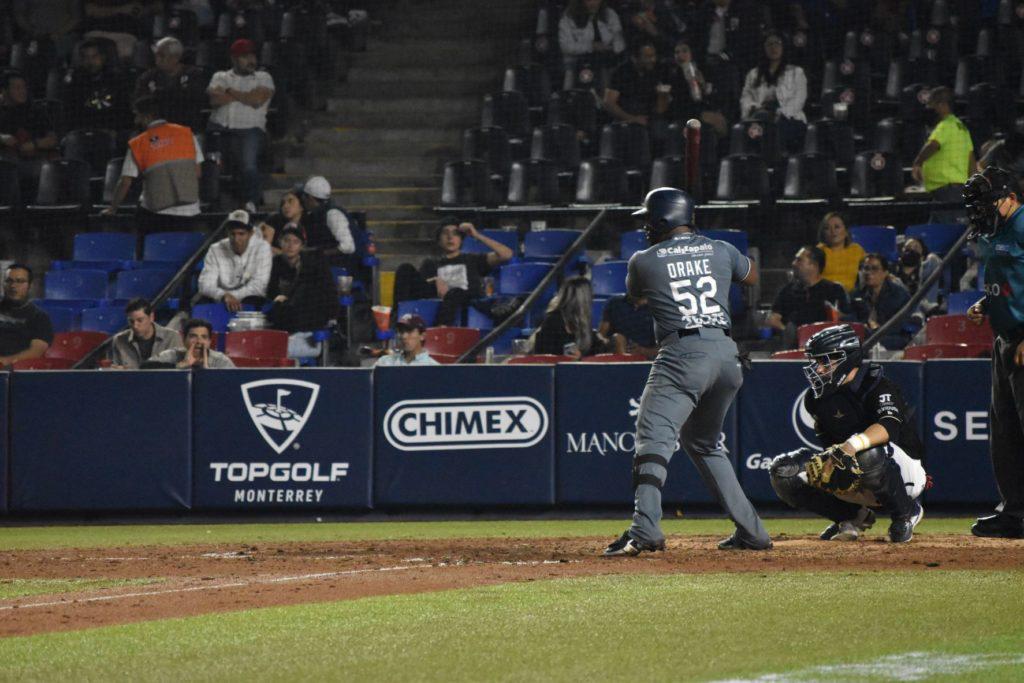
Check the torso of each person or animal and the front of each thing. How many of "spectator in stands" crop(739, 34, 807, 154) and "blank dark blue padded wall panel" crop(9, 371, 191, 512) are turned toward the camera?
2

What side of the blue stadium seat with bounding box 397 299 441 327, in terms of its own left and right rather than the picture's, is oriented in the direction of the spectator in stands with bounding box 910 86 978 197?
left

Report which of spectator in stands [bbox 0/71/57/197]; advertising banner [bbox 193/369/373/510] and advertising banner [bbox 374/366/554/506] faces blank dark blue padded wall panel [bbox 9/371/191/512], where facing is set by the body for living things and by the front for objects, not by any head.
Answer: the spectator in stands

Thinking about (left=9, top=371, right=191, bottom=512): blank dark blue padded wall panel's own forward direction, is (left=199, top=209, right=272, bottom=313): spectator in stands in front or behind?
behind

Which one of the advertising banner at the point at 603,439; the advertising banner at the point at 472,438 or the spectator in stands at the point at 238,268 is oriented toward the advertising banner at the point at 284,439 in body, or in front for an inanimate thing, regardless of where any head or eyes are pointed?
the spectator in stands

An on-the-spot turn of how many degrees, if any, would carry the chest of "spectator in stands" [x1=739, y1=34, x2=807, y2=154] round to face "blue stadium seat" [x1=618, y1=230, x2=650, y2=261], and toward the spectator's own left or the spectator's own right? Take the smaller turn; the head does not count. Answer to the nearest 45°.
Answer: approximately 45° to the spectator's own right

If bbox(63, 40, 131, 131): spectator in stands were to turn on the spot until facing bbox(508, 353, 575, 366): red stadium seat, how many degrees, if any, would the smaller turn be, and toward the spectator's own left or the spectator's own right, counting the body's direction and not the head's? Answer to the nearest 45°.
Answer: approximately 45° to the spectator's own left

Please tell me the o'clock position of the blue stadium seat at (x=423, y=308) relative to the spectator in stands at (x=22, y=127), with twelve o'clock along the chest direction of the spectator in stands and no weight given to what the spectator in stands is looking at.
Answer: The blue stadium seat is roughly at 11 o'clock from the spectator in stands.

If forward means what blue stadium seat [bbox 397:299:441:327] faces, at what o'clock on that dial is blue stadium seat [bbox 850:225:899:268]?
blue stadium seat [bbox 850:225:899:268] is roughly at 9 o'clock from blue stadium seat [bbox 397:299:441:327].

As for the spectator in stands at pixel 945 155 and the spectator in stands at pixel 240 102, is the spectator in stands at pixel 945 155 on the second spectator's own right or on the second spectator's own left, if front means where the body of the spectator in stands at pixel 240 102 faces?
on the second spectator's own left
